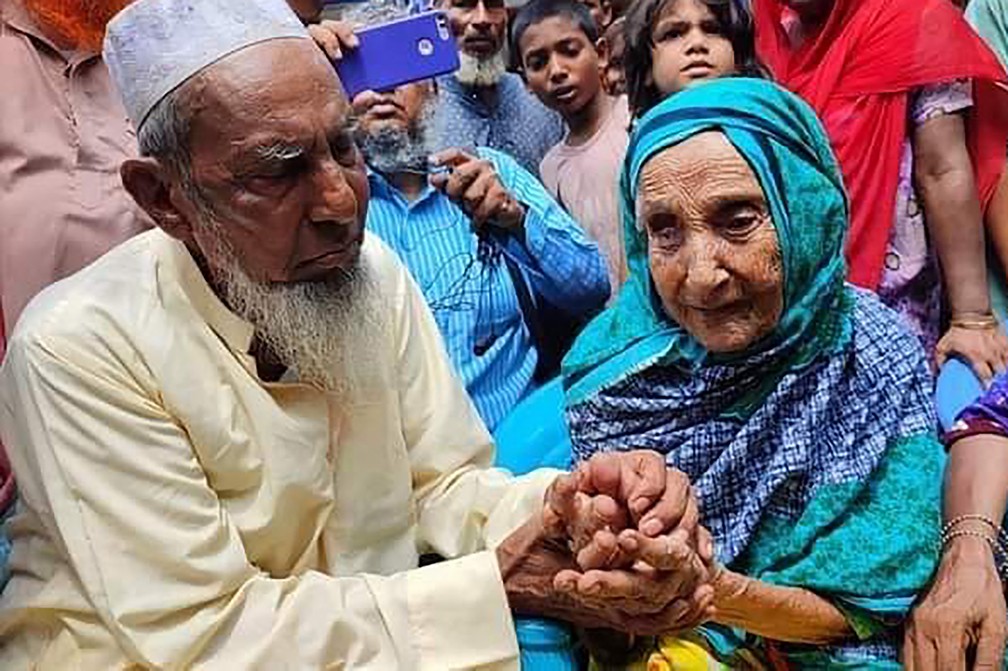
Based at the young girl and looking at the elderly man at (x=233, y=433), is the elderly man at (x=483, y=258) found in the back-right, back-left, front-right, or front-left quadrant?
front-right

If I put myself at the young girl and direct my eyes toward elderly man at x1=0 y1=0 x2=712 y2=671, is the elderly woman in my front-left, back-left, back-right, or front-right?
front-left

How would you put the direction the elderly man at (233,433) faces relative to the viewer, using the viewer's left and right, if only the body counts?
facing the viewer and to the right of the viewer

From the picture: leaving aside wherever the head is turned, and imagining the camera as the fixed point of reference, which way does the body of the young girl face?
toward the camera

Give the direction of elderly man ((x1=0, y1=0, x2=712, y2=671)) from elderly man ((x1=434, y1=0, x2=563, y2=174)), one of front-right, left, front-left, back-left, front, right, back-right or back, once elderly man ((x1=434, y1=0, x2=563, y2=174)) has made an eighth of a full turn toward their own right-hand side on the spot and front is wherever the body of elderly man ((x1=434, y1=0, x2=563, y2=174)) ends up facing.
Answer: front-left

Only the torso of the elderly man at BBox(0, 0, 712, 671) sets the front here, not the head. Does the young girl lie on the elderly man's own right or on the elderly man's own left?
on the elderly man's own left

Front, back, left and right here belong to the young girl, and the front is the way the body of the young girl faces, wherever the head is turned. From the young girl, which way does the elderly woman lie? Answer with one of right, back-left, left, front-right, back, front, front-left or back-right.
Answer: front

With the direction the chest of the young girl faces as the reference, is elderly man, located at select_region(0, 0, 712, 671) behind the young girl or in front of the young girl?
in front

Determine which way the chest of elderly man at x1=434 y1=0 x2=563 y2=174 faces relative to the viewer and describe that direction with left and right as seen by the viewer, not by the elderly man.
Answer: facing the viewer

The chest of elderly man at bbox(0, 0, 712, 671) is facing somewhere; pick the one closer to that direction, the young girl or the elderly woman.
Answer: the elderly woman

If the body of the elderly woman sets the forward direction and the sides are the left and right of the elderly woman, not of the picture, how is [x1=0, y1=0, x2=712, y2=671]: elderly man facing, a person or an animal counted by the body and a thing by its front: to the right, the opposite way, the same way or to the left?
to the left

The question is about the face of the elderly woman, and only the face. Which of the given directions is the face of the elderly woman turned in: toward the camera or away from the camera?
toward the camera

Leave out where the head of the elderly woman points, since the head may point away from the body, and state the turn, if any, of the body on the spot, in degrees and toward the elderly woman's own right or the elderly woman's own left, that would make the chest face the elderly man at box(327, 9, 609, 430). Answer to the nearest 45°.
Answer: approximately 90° to the elderly woman's own right

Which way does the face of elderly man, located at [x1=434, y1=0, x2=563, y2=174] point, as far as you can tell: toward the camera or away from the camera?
toward the camera

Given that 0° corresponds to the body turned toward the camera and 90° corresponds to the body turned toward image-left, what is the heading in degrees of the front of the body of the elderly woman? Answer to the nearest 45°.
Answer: approximately 45°

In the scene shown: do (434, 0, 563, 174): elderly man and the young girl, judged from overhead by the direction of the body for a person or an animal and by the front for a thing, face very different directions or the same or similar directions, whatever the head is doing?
same or similar directions

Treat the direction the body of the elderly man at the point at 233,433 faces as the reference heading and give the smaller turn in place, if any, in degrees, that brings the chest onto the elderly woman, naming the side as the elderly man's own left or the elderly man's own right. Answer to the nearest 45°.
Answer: approximately 45° to the elderly man's own left

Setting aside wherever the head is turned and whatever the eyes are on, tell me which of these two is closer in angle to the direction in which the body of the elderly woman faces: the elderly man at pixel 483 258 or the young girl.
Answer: the elderly man

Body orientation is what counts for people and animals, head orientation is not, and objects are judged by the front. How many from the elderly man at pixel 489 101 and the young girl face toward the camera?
2

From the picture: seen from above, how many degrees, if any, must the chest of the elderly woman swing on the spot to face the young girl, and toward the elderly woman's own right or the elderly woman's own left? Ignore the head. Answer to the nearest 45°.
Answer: approximately 135° to the elderly woman's own right
